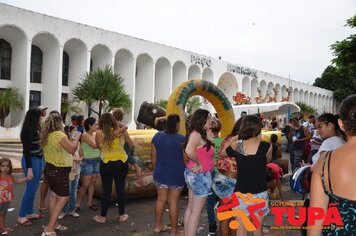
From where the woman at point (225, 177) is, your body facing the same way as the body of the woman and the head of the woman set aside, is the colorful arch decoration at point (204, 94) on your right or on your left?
on your left

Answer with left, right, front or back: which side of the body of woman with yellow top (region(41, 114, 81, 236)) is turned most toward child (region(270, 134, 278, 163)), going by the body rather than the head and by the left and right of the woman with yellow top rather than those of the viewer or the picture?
front

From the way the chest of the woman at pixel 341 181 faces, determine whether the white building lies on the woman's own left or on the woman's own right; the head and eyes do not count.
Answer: on the woman's own left

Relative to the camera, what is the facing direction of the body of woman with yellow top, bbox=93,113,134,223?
away from the camera

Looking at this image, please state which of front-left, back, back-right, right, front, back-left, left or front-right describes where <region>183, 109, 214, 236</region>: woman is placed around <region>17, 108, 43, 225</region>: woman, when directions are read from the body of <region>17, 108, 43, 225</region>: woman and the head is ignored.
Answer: front-right

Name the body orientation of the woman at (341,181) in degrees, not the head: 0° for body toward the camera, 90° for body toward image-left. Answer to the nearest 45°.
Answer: approximately 180°

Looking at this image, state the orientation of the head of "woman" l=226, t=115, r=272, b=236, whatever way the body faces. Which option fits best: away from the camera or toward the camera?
away from the camera

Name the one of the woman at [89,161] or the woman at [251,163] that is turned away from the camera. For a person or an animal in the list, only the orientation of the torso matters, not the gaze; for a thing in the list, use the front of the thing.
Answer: the woman at [251,163]

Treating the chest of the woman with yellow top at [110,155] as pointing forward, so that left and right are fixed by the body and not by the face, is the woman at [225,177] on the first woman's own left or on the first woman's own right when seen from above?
on the first woman's own right

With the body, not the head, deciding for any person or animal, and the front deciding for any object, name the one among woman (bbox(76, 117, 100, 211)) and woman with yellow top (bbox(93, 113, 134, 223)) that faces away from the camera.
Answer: the woman with yellow top

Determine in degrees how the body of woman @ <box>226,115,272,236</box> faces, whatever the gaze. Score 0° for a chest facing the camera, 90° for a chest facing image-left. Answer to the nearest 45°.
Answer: approximately 180°
